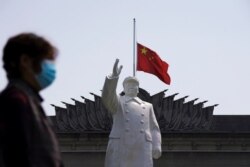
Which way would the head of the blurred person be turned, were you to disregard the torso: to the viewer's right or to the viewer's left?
to the viewer's right

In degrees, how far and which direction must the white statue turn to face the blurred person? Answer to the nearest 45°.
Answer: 0° — it already faces them

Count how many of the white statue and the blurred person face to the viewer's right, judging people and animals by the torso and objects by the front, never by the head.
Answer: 1

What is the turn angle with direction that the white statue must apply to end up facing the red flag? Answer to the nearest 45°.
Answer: approximately 180°

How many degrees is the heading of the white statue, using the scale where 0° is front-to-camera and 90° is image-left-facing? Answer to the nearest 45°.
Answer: approximately 0°

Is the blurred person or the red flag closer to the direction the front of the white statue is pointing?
the blurred person

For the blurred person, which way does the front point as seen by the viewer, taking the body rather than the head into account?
to the viewer's right

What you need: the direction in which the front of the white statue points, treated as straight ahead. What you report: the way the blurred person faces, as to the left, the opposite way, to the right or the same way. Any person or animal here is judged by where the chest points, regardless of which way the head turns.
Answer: to the left
